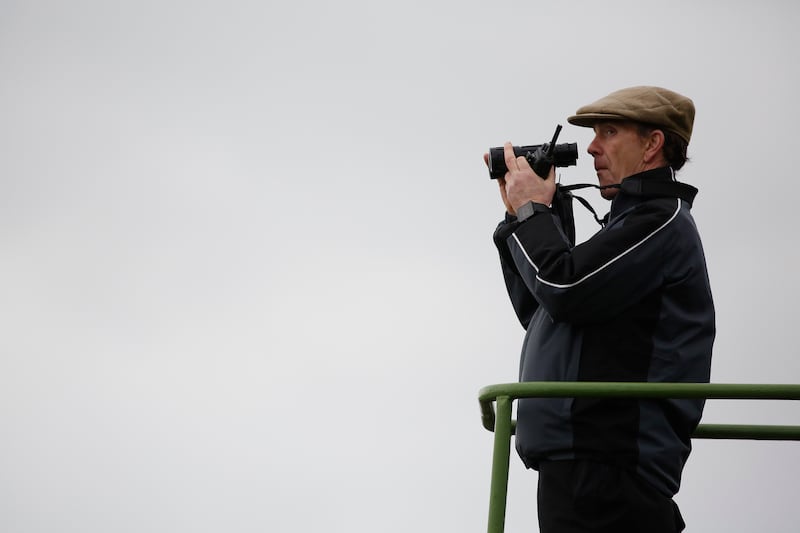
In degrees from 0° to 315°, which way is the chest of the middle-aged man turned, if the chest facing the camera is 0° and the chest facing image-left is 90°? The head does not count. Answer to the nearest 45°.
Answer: approximately 90°

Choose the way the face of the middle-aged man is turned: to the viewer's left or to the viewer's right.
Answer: to the viewer's left
